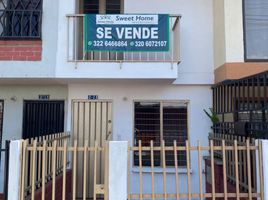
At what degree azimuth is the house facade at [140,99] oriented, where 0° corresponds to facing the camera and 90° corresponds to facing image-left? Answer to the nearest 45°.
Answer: approximately 0°

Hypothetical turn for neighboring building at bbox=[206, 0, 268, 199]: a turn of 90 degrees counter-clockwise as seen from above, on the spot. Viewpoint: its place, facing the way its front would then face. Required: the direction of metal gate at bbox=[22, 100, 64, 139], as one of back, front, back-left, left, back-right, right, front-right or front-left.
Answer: back

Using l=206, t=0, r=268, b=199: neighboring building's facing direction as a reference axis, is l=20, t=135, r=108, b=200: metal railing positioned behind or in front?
in front
